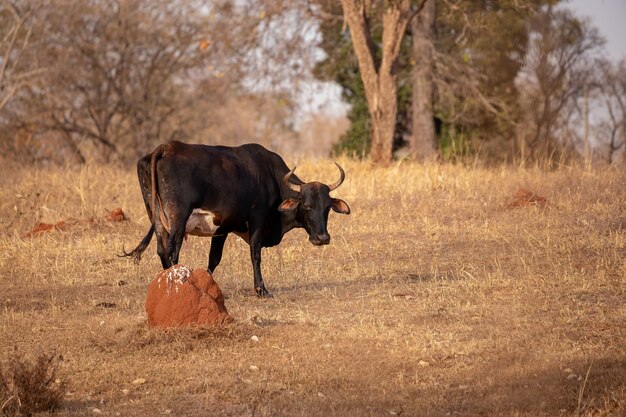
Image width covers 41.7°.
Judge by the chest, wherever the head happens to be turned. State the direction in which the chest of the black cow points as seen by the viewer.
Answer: to the viewer's right

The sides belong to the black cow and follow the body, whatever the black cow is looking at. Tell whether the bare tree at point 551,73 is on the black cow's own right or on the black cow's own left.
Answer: on the black cow's own left

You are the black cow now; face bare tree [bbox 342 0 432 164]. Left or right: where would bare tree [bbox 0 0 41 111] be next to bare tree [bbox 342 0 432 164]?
left

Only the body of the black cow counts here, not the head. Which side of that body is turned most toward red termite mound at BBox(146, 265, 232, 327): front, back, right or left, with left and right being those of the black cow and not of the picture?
right

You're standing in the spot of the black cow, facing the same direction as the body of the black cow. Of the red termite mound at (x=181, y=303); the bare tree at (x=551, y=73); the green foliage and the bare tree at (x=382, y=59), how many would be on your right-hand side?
1

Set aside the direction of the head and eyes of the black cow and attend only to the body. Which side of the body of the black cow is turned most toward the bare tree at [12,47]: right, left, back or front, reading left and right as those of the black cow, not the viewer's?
left

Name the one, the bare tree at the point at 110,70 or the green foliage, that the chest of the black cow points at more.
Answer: the green foliage

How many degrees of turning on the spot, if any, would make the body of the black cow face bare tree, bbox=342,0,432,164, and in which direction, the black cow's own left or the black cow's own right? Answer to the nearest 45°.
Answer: approximately 90° to the black cow's own left

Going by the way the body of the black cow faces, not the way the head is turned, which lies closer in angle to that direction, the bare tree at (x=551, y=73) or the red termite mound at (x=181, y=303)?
the bare tree

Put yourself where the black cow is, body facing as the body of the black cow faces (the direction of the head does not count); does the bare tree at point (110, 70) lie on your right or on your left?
on your left

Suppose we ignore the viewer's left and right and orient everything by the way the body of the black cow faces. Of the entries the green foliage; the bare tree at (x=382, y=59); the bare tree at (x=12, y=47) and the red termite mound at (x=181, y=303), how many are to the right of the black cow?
1

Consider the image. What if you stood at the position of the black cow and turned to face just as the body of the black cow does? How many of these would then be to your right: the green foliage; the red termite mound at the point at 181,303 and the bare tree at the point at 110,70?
1
